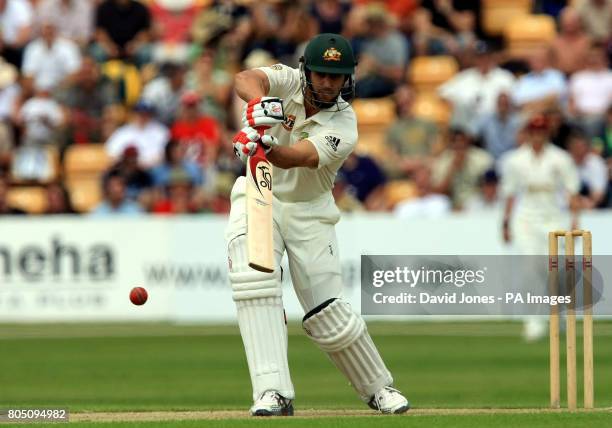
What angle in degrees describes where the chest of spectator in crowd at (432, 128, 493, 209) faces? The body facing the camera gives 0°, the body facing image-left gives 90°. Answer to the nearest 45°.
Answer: approximately 0°

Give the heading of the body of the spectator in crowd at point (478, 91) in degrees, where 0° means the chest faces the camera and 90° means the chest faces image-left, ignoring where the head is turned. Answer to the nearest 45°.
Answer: approximately 0°

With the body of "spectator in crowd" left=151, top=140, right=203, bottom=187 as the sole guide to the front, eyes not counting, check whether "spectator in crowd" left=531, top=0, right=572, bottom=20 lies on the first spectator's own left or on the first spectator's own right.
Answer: on the first spectator's own left

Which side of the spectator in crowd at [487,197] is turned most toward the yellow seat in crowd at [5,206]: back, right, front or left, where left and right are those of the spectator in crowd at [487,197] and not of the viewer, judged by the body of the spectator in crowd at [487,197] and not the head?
right
